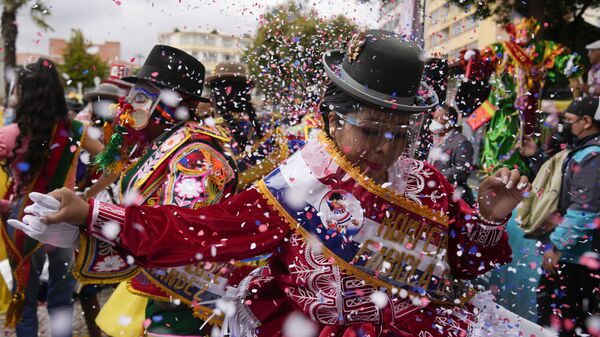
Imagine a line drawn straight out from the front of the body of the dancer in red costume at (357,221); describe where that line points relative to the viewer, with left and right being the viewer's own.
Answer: facing the viewer and to the right of the viewer

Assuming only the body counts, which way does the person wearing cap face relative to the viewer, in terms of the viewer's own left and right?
facing to the left of the viewer

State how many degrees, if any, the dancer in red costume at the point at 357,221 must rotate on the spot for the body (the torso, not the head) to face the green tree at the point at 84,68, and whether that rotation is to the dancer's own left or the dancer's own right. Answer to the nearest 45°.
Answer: approximately 180°

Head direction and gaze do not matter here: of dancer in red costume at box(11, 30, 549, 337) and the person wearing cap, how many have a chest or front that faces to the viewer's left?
1
